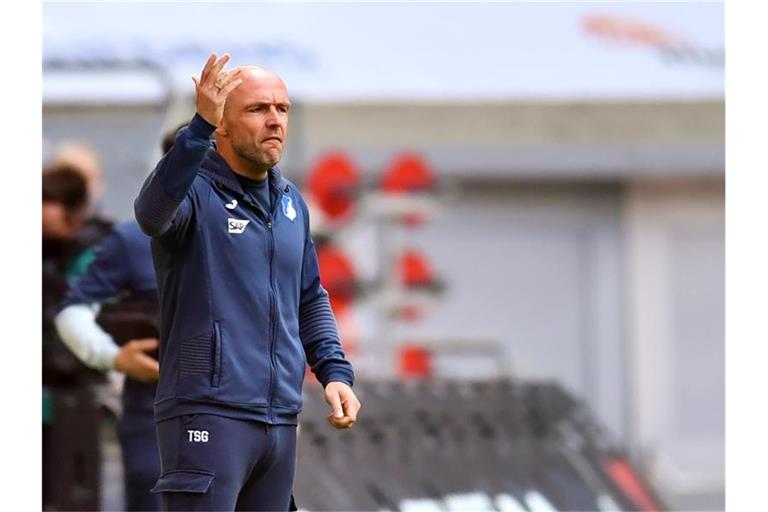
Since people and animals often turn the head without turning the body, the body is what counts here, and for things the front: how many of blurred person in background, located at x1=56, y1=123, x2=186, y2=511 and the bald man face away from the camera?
0

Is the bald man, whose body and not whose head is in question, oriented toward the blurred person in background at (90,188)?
no

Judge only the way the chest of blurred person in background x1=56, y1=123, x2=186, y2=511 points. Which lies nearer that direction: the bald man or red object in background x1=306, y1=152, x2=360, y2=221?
the bald man

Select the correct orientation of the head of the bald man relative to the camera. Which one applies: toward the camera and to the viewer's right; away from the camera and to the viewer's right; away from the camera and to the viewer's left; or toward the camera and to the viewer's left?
toward the camera and to the viewer's right

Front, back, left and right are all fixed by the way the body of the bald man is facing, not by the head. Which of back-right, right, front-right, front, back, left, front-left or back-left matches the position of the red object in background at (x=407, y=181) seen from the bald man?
back-left

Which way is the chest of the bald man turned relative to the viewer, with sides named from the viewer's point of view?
facing the viewer and to the right of the viewer

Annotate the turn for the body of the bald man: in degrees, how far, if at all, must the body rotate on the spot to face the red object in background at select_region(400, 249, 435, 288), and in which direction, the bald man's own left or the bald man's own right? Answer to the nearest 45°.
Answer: approximately 135° to the bald man's own left

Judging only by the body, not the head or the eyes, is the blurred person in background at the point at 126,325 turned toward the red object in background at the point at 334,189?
no

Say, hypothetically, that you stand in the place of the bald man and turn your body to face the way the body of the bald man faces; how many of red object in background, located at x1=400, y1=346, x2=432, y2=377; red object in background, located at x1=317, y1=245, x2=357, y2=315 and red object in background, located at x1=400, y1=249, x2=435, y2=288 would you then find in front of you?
0

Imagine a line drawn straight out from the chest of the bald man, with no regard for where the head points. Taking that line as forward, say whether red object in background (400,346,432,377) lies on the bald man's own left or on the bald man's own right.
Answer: on the bald man's own left

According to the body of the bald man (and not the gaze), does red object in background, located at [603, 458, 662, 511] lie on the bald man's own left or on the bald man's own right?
on the bald man's own left

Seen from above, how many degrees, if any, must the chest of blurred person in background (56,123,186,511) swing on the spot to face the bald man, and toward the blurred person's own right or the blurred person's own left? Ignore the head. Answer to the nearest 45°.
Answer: approximately 45° to the blurred person's own right

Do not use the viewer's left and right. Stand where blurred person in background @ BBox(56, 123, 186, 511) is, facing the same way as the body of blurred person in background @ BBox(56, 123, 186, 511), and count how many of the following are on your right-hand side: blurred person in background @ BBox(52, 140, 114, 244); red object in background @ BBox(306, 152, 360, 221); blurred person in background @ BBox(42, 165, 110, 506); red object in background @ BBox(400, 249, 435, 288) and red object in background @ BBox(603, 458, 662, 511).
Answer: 0

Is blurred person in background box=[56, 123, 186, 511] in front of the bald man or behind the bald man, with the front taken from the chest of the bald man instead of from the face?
behind
